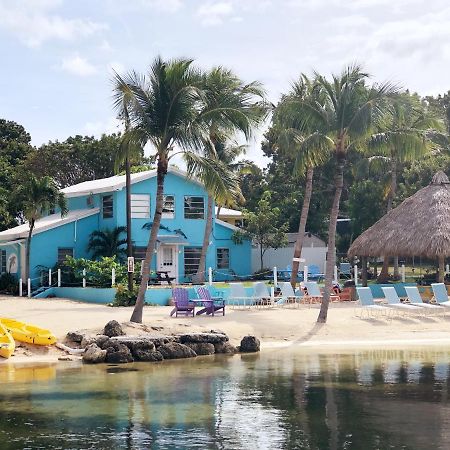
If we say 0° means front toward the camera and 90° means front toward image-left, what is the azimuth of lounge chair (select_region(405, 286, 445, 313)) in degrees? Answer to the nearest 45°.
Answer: approximately 315°

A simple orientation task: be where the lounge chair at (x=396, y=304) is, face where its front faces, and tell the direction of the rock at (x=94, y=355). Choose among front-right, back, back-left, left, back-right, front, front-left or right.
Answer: right

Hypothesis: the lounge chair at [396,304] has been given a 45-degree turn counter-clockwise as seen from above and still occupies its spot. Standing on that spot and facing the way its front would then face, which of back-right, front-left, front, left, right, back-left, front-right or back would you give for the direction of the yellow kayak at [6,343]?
back-right

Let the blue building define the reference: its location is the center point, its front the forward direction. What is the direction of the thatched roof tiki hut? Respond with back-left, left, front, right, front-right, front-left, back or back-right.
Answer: front-left

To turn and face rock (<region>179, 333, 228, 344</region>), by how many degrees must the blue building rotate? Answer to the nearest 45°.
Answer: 0° — it already faces it

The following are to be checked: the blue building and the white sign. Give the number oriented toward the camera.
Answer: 2

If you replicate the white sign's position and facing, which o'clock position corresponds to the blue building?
The blue building is roughly at 6 o'clock from the white sign.

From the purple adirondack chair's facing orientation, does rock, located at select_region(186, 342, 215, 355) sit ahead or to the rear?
ahead

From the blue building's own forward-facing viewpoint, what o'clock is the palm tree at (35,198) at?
The palm tree is roughly at 2 o'clock from the blue building.

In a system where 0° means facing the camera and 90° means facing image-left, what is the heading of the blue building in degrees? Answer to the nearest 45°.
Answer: approximately 0°
